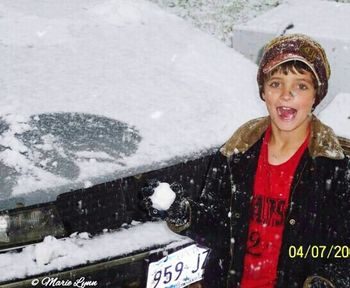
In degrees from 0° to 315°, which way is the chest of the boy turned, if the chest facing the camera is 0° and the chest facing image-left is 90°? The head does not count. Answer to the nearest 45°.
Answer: approximately 0°

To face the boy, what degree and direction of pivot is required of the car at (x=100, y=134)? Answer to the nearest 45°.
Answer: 0° — it already faces them
